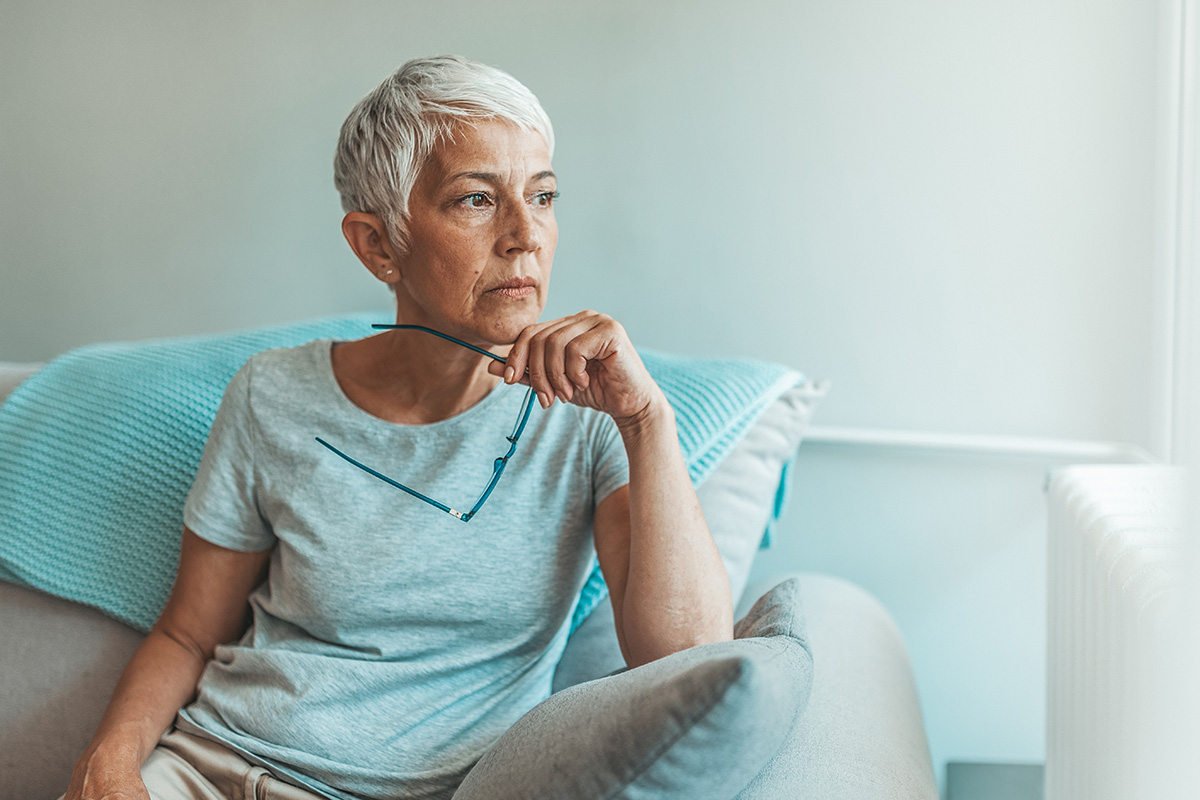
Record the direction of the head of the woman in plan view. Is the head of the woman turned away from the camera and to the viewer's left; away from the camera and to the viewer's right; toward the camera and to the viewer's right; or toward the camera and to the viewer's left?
toward the camera and to the viewer's right

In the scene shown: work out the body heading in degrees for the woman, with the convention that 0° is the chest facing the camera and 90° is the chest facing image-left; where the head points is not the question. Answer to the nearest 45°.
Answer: approximately 0°
